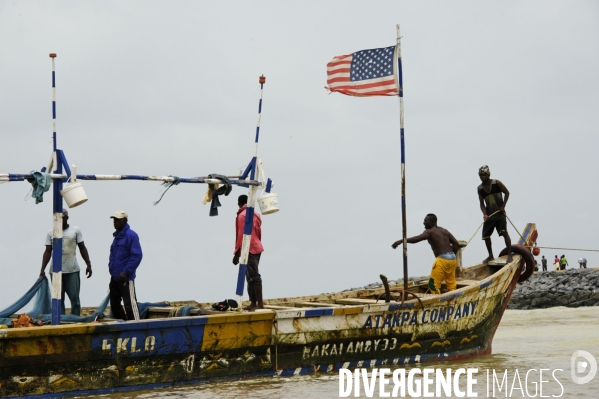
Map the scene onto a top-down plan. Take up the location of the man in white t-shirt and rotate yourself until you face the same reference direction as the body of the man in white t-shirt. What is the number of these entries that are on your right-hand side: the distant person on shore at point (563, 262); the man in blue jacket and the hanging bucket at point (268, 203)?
0

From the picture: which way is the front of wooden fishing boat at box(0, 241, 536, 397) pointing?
to the viewer's right

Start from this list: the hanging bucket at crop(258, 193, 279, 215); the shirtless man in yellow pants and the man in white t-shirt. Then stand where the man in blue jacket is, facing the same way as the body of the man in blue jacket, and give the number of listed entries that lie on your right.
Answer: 1

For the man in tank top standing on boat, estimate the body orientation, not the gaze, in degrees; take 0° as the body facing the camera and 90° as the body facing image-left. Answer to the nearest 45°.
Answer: approximately 45°

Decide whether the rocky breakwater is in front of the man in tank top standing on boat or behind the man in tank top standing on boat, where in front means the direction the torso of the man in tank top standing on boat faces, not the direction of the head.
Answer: behind

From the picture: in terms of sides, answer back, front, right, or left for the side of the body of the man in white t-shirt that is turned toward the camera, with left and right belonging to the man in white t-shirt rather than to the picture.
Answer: front

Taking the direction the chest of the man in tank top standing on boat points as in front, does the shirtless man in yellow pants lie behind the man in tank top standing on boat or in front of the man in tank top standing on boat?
in front

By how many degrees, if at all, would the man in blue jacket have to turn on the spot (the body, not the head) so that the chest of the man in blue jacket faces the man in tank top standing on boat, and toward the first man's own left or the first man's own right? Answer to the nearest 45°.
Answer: approximately 135° to the first man's own left

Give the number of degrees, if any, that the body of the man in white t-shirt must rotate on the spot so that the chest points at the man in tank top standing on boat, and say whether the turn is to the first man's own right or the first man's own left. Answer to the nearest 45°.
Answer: approximately 90° to the first man's own left

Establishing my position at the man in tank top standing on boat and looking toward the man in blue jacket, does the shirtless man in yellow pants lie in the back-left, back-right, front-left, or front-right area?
front-left

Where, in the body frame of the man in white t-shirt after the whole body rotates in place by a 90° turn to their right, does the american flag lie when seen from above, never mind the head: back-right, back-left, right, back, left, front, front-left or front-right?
back

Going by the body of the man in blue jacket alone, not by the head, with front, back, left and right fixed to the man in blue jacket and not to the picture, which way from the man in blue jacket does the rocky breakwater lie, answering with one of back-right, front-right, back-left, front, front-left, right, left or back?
back

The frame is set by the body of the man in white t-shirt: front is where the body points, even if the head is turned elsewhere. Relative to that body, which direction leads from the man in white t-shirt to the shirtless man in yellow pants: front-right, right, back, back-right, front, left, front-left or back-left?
left
